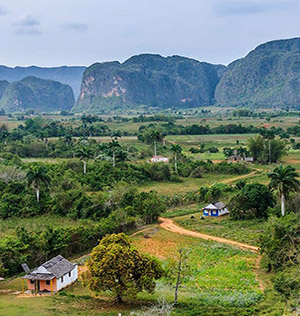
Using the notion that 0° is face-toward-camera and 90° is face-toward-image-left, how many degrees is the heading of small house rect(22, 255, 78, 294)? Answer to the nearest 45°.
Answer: approximately 45°

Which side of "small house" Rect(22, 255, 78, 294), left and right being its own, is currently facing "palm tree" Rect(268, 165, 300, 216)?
back

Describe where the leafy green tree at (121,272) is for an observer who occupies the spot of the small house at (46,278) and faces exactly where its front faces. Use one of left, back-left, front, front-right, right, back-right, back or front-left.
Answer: left

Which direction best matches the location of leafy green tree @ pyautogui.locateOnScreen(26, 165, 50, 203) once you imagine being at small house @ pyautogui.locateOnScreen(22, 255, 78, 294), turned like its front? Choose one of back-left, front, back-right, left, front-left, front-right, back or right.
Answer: back-right

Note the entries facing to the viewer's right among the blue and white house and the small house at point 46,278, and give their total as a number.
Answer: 0

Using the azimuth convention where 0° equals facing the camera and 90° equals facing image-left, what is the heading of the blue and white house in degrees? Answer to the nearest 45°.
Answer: approximately 45°

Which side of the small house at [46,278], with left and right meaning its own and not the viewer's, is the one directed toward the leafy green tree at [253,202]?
back

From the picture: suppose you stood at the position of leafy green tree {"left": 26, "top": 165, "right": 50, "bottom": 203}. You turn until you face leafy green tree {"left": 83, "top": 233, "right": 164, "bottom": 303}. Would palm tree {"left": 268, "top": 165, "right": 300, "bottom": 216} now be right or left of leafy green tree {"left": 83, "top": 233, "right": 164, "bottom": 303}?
left

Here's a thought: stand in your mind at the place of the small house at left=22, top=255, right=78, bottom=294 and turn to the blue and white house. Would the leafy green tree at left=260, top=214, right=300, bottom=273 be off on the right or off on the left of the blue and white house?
right

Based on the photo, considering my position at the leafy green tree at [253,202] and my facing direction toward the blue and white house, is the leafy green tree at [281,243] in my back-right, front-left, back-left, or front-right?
back-left

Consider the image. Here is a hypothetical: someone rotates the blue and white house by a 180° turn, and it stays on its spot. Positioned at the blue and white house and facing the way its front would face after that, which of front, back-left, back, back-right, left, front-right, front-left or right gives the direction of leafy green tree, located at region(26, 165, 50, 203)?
back-left

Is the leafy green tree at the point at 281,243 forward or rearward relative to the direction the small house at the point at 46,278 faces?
rearward

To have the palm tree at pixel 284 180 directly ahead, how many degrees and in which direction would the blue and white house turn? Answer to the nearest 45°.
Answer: approximately 90° to its left

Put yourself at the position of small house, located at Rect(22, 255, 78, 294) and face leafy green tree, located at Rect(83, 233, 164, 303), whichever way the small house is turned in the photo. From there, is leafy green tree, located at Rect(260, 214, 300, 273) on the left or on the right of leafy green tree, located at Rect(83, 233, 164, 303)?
left
